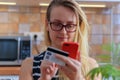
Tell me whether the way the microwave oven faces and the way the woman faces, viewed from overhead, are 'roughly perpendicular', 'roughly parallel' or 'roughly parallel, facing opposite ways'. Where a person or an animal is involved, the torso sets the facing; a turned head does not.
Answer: roughly parallel

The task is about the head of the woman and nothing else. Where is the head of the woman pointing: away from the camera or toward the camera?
toward the camera

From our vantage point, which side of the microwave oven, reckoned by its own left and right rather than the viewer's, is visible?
front

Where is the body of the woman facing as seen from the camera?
toward the camera

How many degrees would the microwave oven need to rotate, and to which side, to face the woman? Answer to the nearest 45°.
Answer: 0° — it already faces them

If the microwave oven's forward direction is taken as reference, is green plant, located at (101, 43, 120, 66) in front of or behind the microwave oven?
in front

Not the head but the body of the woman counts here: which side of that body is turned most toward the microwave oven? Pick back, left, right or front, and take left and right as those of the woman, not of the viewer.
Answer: back

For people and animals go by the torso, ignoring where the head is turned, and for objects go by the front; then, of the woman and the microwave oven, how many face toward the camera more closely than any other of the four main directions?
2
